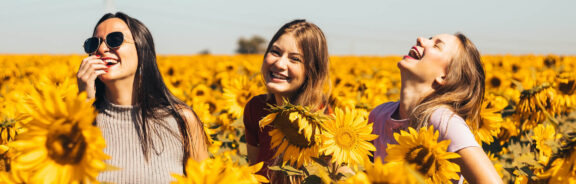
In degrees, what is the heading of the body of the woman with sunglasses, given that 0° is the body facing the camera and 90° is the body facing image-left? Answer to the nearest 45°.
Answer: approximately 45°

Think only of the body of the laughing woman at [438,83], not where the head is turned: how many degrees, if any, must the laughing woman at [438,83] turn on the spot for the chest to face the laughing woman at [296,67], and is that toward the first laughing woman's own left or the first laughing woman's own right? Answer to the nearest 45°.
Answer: approximately 45° to the first laughing woman's own right

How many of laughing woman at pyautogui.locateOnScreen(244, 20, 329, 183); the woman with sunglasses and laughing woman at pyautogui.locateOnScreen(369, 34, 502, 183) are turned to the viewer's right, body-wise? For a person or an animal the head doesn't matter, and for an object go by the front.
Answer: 0

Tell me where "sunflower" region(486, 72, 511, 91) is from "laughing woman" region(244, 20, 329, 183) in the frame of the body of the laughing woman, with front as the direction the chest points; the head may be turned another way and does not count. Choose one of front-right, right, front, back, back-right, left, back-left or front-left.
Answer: back

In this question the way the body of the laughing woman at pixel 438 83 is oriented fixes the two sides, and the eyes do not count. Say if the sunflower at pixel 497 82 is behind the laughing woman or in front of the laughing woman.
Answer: behind

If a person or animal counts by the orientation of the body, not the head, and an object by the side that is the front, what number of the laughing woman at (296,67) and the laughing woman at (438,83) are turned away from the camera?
0

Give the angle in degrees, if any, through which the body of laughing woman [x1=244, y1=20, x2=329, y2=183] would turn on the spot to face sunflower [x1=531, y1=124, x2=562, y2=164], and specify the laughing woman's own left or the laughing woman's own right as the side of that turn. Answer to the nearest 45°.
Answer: approximately 135° to the laughing woman's own left

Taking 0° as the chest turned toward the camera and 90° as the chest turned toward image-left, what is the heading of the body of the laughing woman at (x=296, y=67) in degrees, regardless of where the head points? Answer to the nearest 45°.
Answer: approximately 45°

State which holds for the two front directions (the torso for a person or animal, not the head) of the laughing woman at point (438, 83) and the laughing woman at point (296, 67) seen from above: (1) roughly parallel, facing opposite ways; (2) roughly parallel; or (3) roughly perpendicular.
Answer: roughly parallel

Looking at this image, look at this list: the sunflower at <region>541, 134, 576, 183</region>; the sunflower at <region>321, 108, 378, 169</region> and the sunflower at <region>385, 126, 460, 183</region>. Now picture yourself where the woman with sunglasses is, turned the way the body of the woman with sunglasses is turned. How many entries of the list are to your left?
3

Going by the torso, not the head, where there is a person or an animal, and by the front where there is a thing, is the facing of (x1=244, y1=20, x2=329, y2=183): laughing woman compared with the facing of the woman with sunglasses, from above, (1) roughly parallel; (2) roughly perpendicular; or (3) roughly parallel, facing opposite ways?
roughly parallel

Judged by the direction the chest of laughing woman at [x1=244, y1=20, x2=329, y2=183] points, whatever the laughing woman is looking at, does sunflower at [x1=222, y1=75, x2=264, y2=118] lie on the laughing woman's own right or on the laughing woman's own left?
on the laughing woman's own right

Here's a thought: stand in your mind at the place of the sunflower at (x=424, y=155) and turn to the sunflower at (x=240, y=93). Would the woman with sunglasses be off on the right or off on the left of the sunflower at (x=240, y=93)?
left
